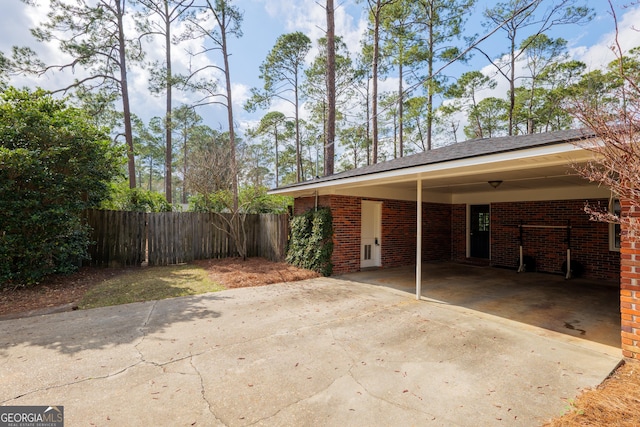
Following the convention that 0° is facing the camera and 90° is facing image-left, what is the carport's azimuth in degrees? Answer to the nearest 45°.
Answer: approximately 45°

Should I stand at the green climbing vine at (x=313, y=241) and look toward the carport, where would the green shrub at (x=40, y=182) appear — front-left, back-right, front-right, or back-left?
back-right
